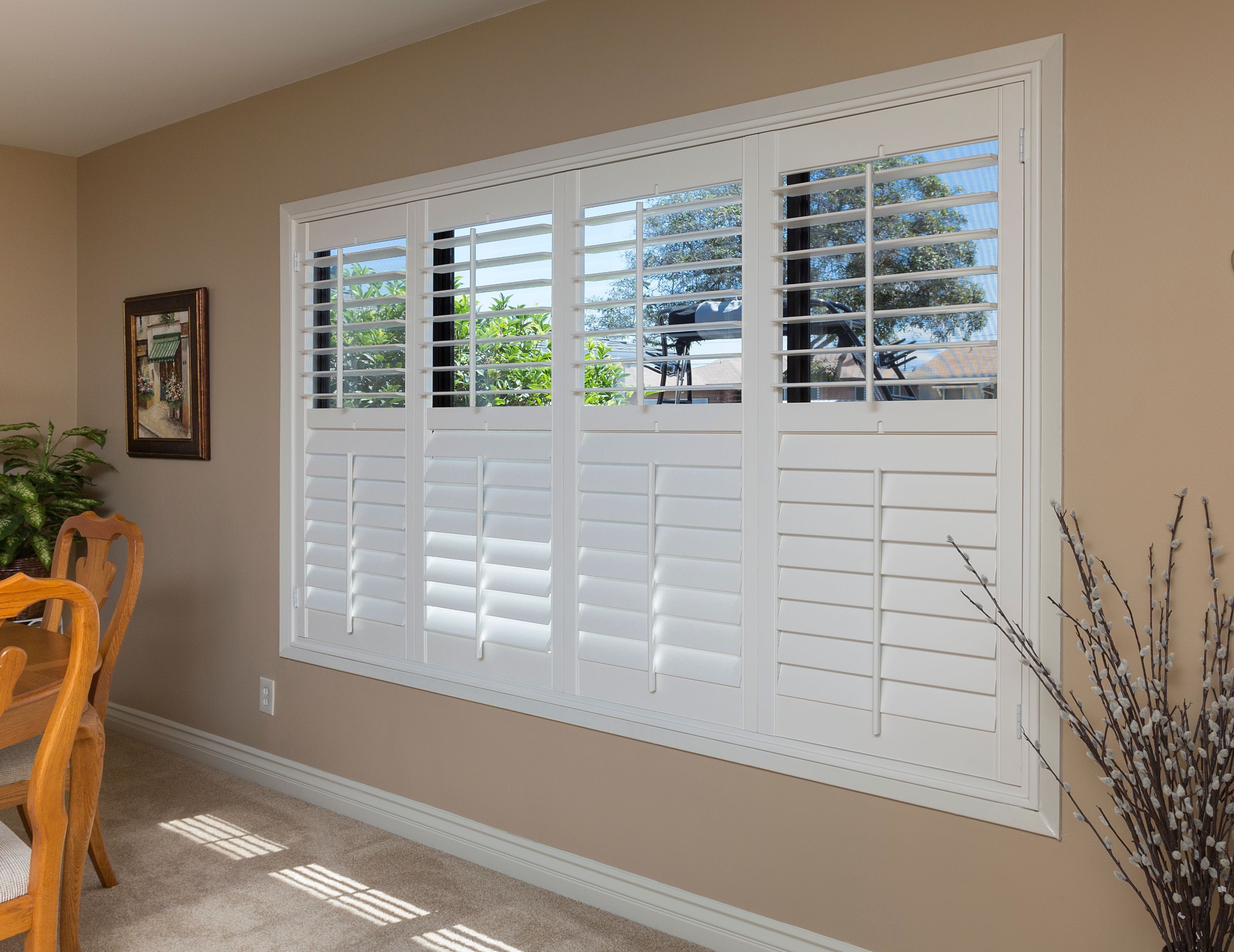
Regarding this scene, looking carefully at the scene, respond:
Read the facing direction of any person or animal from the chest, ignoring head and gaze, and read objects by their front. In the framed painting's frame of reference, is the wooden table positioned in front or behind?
in front

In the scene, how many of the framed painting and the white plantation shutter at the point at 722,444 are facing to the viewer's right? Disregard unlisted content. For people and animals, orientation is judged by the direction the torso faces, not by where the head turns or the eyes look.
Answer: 0

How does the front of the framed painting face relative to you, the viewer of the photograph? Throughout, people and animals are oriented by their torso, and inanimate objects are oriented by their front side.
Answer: facing the viewer and to the left of the viewer

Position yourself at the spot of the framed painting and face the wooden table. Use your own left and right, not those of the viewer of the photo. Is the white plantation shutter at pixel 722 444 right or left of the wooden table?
left

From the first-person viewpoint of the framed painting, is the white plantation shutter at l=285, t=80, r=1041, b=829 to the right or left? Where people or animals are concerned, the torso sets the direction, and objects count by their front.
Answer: on its left

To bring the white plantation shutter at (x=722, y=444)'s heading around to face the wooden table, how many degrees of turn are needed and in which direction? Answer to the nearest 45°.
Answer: approximately 45° to its right

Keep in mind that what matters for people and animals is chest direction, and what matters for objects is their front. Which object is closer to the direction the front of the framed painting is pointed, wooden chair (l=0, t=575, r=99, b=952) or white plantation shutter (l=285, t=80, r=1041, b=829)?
the wooden chair

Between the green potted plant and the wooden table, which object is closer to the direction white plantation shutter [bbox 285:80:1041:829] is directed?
the wooden table

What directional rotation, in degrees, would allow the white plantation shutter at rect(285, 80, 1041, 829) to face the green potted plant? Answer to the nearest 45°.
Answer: approximately 90° to its right

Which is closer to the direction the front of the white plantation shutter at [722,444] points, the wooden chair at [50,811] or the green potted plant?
the wooden chair
